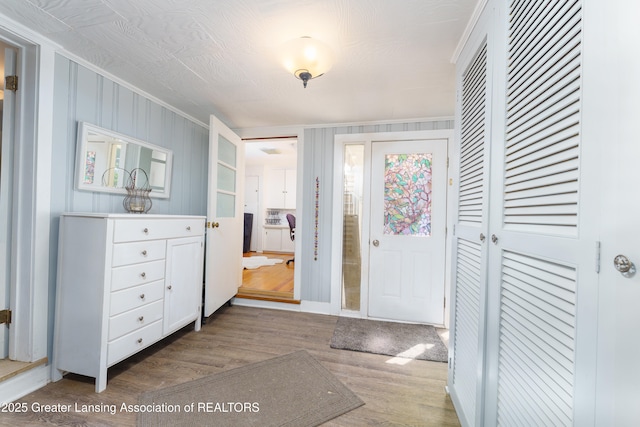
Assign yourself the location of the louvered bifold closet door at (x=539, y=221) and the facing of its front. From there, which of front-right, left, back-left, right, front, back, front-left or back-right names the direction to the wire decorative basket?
front-right

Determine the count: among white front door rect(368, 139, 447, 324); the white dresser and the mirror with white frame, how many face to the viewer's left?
0

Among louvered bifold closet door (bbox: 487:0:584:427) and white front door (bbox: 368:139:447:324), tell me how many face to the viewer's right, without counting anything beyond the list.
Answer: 0

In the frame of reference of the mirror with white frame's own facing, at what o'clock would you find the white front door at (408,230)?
The white front door is roughly at 11 o'clock from the mirror with white frame.

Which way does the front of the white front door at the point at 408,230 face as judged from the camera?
facing the viewer

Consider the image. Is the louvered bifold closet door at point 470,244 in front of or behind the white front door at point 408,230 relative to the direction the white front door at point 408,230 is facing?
in front

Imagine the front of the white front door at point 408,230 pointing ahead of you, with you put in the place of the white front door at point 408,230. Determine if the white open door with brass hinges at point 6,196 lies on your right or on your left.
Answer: on your right

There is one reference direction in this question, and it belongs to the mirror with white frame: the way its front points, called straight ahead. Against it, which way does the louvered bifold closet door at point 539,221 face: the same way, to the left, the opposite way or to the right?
the opposite way

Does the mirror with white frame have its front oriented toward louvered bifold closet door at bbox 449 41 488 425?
yes

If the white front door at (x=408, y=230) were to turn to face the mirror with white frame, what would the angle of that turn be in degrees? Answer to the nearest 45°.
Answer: approximately 45° to its right

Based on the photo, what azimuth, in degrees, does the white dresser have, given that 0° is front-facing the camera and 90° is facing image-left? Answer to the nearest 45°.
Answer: approximately 315°

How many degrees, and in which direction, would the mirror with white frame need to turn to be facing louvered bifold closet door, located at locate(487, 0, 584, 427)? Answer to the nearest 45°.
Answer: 0° — it already faces it

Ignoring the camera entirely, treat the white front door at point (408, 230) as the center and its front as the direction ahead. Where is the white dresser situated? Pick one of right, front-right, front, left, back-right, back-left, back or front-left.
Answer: front-right

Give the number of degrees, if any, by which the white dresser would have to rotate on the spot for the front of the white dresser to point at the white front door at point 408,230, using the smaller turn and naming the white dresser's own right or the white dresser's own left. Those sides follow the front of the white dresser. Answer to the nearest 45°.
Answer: approximately 45° to the white dresser's own left

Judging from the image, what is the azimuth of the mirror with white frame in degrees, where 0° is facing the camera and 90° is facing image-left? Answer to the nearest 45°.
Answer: approximately 315°

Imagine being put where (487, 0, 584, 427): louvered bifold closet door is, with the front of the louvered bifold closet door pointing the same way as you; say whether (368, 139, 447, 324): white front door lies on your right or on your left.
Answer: on your right
